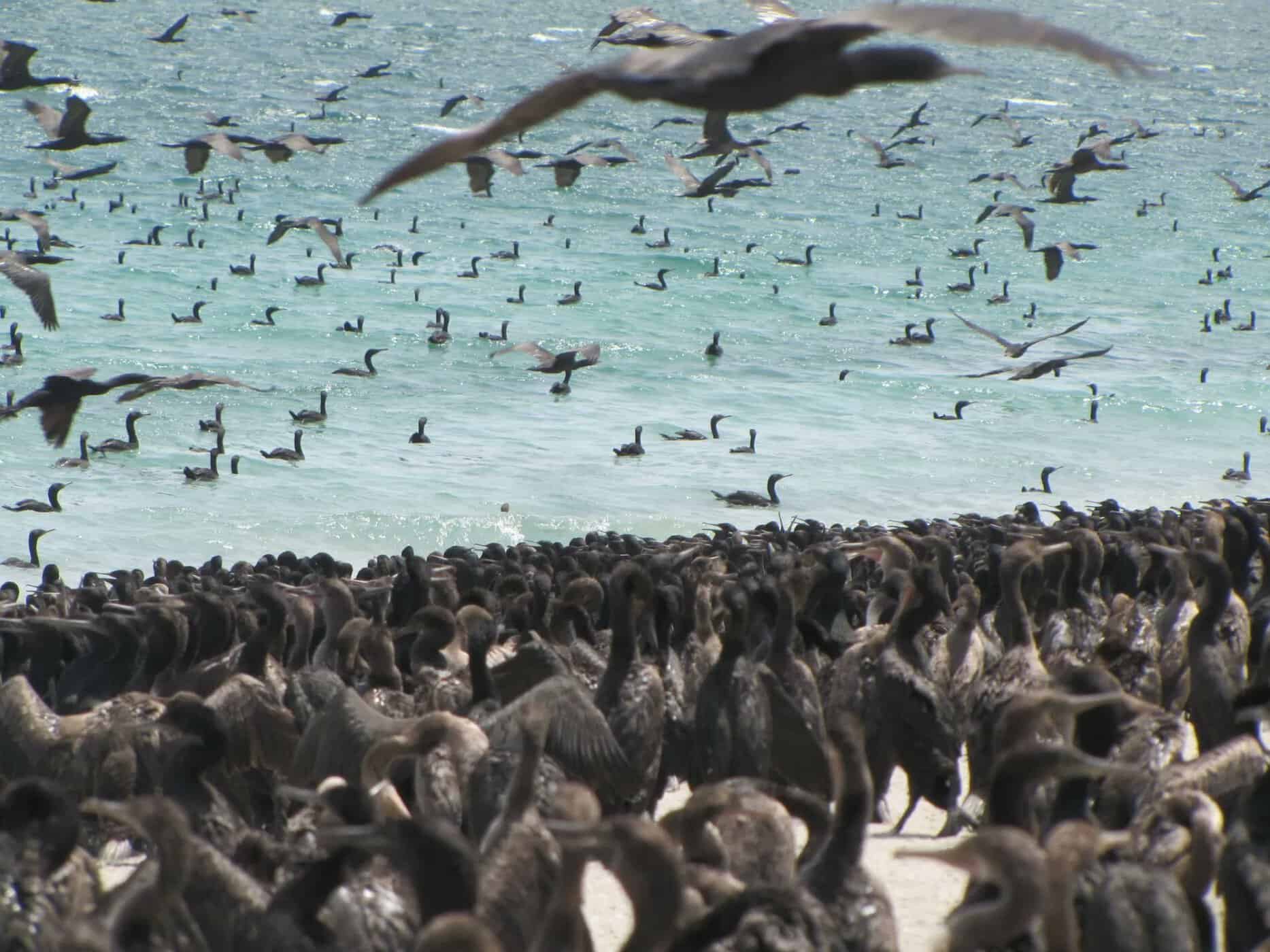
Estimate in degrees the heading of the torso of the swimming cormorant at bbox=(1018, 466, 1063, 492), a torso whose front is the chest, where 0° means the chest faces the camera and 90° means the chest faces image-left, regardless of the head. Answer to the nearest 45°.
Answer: approximately 270°

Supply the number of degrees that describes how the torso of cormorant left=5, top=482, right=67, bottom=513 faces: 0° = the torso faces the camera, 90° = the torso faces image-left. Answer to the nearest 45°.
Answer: approximately 270°

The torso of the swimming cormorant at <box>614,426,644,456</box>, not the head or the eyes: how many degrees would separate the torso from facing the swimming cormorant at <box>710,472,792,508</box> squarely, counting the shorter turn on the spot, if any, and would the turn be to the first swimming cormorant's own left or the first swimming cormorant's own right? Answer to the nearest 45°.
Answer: approximately 45° to the first swimming cormorant's own right

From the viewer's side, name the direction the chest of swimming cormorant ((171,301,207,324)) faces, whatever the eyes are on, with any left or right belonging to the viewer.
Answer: facing to the right of the viewer

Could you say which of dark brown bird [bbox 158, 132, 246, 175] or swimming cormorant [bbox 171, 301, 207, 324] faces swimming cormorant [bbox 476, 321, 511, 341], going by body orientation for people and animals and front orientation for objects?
swimming cormorant [bbox 171, 301, 207, 324]

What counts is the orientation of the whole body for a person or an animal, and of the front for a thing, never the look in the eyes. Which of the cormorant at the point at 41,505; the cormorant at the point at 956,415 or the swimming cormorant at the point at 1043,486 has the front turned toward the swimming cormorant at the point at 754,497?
the cormorant at the point at 41,505

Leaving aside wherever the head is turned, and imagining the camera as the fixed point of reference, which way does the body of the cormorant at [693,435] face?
to the viewer's right

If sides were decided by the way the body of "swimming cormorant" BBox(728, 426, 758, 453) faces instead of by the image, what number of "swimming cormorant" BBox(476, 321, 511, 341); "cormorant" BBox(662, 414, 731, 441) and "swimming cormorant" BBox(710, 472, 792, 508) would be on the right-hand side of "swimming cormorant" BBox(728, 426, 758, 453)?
1

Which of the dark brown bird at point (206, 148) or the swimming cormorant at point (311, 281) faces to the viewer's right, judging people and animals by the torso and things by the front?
the swimming cormorant

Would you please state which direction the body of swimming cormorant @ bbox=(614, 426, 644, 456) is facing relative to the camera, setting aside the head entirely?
to the viewer's right

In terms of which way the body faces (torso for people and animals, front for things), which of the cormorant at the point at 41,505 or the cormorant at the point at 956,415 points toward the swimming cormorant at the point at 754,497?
the cormorant at the point at 41,505

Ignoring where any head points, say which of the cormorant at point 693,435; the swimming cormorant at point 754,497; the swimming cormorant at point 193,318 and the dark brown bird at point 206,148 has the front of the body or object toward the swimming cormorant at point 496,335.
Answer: the swimming cormorant at point 193,318
